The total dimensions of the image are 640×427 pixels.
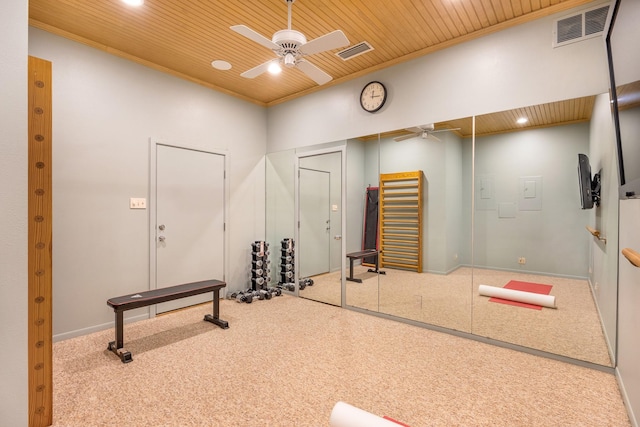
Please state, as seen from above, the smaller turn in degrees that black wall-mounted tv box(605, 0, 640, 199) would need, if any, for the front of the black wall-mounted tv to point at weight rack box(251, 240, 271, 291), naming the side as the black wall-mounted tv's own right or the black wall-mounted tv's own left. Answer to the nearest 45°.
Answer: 0° — it already faces it

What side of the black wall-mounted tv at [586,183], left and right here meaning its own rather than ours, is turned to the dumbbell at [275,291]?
front

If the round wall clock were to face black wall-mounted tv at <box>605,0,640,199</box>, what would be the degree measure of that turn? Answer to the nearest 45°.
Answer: approximately 90° to its left

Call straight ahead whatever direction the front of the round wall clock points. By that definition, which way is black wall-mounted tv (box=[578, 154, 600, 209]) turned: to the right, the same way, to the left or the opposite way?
to the right

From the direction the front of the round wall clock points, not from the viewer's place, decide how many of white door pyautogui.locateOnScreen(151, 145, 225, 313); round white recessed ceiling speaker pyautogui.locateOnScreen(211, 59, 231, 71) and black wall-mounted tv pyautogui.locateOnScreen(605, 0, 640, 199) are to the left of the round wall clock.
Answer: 1

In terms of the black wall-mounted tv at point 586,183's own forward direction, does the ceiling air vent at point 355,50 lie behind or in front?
in front

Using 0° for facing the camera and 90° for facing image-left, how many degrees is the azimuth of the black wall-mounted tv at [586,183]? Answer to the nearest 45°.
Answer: approximately 90°

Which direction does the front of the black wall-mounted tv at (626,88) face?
to the viewer's left
